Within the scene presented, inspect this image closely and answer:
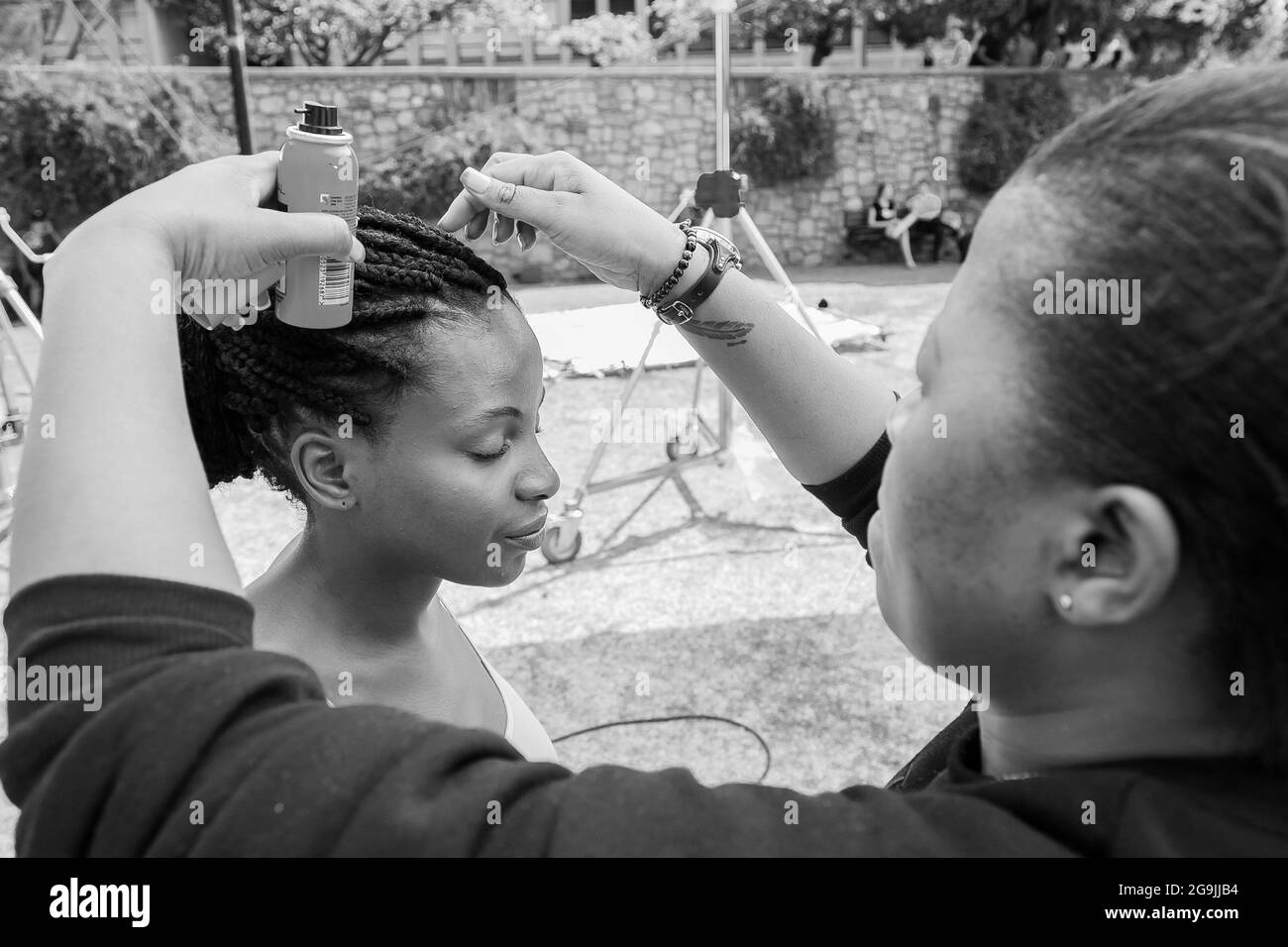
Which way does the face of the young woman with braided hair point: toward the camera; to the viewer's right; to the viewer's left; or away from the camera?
to the viewer's right

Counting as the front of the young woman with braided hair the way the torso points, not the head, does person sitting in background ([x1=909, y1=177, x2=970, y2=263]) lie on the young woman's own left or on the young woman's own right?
on the young woman's own left

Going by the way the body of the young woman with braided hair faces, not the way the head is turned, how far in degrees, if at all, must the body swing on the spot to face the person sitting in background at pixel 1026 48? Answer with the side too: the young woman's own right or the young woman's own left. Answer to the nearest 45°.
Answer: approximately 45° to the young woman's own left

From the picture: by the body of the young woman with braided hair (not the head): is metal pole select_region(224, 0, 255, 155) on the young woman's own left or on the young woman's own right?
on the young woman's own left

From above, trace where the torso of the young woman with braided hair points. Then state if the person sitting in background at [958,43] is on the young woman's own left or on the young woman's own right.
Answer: on the young woman's own left

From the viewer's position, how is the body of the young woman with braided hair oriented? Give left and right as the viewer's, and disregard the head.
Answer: facing to the right of the viewer
